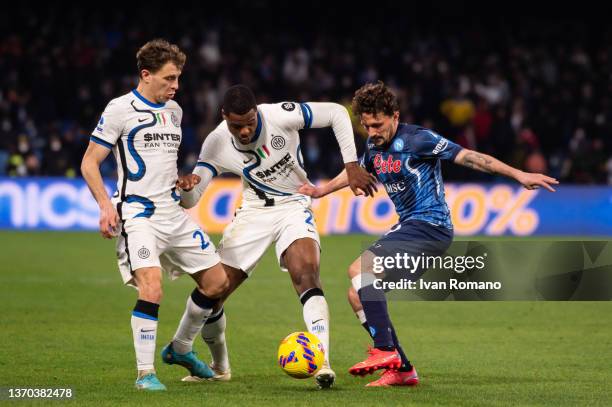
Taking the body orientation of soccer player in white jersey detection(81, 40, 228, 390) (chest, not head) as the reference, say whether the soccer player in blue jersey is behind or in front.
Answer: in front

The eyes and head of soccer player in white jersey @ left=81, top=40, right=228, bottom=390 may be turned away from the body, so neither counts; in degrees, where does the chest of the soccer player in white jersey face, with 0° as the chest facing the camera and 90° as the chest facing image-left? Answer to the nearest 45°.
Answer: approximately 315°

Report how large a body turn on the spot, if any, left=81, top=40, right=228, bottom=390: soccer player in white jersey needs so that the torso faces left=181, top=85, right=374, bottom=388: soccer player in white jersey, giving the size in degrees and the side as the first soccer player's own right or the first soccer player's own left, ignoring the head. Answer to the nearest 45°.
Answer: approximately 90° to the first soccer player's own left

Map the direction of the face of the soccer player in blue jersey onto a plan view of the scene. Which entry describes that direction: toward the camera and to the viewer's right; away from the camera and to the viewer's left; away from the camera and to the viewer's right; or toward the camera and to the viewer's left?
toward the camera and to the viewer's left

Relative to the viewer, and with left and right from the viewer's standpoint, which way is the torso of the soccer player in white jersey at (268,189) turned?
facing the viewer

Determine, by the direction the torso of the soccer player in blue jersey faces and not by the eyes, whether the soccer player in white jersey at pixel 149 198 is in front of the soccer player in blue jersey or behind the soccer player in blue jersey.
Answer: in front

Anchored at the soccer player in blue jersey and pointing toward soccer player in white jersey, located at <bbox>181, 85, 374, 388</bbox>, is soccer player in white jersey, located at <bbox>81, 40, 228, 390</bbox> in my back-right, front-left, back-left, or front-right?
front-left

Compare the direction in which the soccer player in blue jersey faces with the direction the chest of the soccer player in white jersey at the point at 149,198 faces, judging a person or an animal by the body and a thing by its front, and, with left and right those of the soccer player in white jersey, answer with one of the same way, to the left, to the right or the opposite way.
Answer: to the right

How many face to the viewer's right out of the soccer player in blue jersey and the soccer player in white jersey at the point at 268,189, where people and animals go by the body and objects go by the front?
0

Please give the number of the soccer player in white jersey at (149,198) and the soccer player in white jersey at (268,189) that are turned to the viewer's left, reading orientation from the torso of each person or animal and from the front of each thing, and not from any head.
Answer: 0

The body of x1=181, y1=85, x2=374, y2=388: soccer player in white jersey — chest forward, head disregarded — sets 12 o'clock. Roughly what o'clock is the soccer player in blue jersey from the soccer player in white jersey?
The soccer player in blue jersey is roughly at 10 o'clock from the soccer player in white jersey.

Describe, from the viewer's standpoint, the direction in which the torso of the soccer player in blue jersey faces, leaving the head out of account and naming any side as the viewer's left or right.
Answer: facing the viewer and to the left of the viewer

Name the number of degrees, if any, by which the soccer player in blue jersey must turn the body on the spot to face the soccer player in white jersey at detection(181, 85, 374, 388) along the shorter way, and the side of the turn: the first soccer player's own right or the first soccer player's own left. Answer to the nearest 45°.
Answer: approximately 45° to the first soccer player's own right
